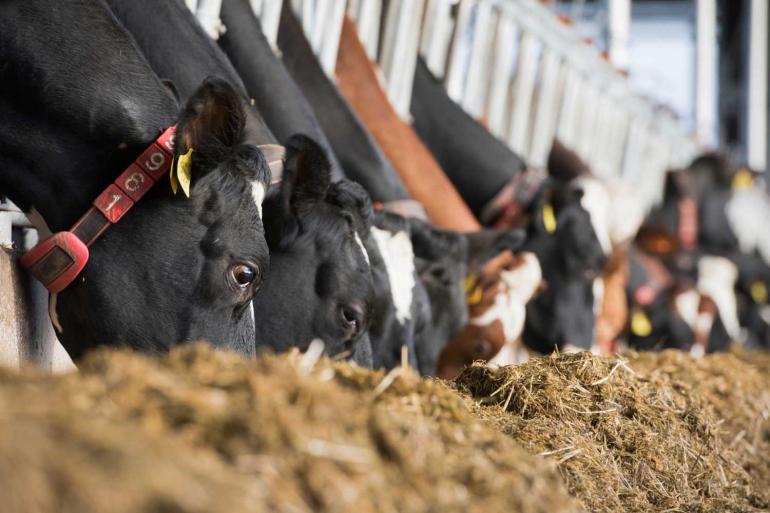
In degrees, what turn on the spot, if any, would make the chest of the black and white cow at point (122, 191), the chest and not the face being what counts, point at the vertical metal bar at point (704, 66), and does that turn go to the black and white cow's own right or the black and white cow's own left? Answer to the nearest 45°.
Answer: approximately 45° to the black and white cow's own left

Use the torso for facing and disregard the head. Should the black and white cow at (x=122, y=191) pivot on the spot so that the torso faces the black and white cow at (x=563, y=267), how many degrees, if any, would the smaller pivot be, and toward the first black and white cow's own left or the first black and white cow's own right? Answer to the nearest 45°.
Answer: approximately 45° to the first black and white cow's own left

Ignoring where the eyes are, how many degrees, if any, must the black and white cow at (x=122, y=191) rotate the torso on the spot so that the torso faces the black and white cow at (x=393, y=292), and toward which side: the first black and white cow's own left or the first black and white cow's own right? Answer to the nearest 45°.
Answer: approximately 45° to the first black and white cow's own left

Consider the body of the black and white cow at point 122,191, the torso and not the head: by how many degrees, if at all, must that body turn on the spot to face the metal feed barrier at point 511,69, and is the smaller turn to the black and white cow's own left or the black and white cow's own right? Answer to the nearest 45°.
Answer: approximately 45° to the black and white cow's own left
